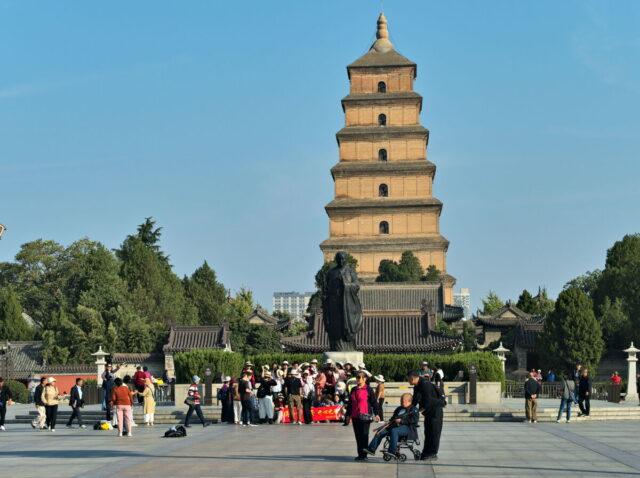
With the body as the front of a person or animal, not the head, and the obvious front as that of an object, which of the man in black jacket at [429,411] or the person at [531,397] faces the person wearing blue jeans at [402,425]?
the man in black jacket

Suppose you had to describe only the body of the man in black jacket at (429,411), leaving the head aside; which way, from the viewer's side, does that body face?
to the viewer's left

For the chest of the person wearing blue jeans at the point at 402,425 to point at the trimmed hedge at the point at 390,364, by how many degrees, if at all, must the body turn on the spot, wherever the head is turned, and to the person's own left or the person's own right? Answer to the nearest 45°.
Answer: approximately 135° to the person's own right

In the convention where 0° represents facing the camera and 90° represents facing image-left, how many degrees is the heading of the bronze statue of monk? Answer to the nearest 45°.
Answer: approximately 0°

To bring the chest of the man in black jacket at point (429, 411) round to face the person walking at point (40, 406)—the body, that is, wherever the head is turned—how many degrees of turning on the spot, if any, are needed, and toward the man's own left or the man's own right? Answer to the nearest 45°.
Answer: approximately 45° to the man's own right

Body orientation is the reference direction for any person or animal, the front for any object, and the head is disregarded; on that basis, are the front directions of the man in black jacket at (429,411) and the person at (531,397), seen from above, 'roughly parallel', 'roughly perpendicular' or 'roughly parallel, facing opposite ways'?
roughly perpendicular

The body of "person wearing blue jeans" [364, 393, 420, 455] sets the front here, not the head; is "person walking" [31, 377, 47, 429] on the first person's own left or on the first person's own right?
on the first person's own right

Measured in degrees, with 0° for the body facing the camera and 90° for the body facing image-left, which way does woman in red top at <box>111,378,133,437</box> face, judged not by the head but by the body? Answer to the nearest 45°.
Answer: approximately 180°

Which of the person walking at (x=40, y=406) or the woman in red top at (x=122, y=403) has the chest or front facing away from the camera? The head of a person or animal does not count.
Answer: the woman in red top
